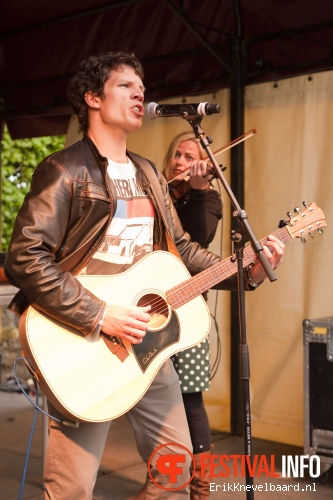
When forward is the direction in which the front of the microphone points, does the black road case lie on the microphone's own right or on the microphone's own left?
on the microphone's own right

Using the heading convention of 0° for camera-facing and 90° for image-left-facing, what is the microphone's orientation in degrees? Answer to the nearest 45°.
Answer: approximately 90°
